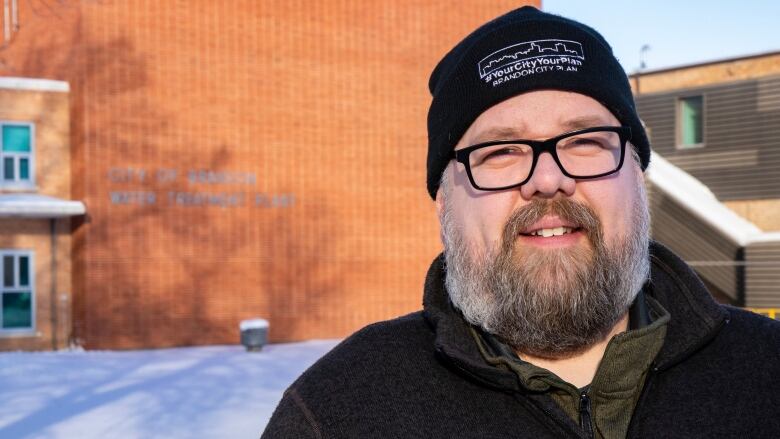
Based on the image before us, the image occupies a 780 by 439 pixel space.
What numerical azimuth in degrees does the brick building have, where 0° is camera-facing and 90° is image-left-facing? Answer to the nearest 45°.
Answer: approximately 0°

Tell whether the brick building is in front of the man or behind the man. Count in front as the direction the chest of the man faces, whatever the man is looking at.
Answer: behind

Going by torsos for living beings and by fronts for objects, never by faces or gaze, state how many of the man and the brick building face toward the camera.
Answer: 2

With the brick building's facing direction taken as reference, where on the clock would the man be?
The man is roughly at 12 o'clock from the brick building.

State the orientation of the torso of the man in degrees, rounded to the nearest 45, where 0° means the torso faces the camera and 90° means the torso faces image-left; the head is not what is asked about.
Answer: approximately 0°
